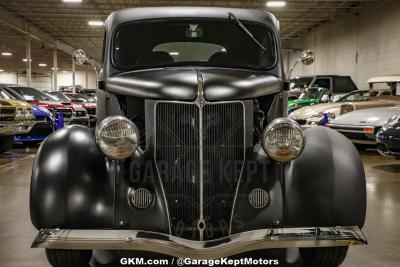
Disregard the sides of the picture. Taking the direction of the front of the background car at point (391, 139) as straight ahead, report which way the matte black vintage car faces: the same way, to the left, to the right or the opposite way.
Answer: to the left

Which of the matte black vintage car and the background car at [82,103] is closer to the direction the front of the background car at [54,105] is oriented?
the matte black vintage car

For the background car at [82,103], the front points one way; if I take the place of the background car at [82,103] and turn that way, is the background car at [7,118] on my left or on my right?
on my right

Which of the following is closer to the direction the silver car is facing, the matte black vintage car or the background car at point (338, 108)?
the matte black vintage car

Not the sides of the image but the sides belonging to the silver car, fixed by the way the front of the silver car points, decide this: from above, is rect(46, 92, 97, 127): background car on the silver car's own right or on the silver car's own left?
on the silver car's own right

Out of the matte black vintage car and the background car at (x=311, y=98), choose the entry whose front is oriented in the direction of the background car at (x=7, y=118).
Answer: the background car at (x=311, y=98)

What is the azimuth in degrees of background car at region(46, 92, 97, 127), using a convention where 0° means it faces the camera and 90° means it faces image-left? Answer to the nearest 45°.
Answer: approximately 315°
